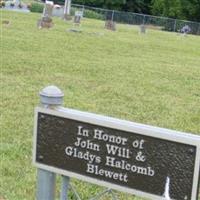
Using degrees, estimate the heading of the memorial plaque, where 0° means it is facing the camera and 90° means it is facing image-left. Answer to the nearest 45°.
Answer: approximately 45°
